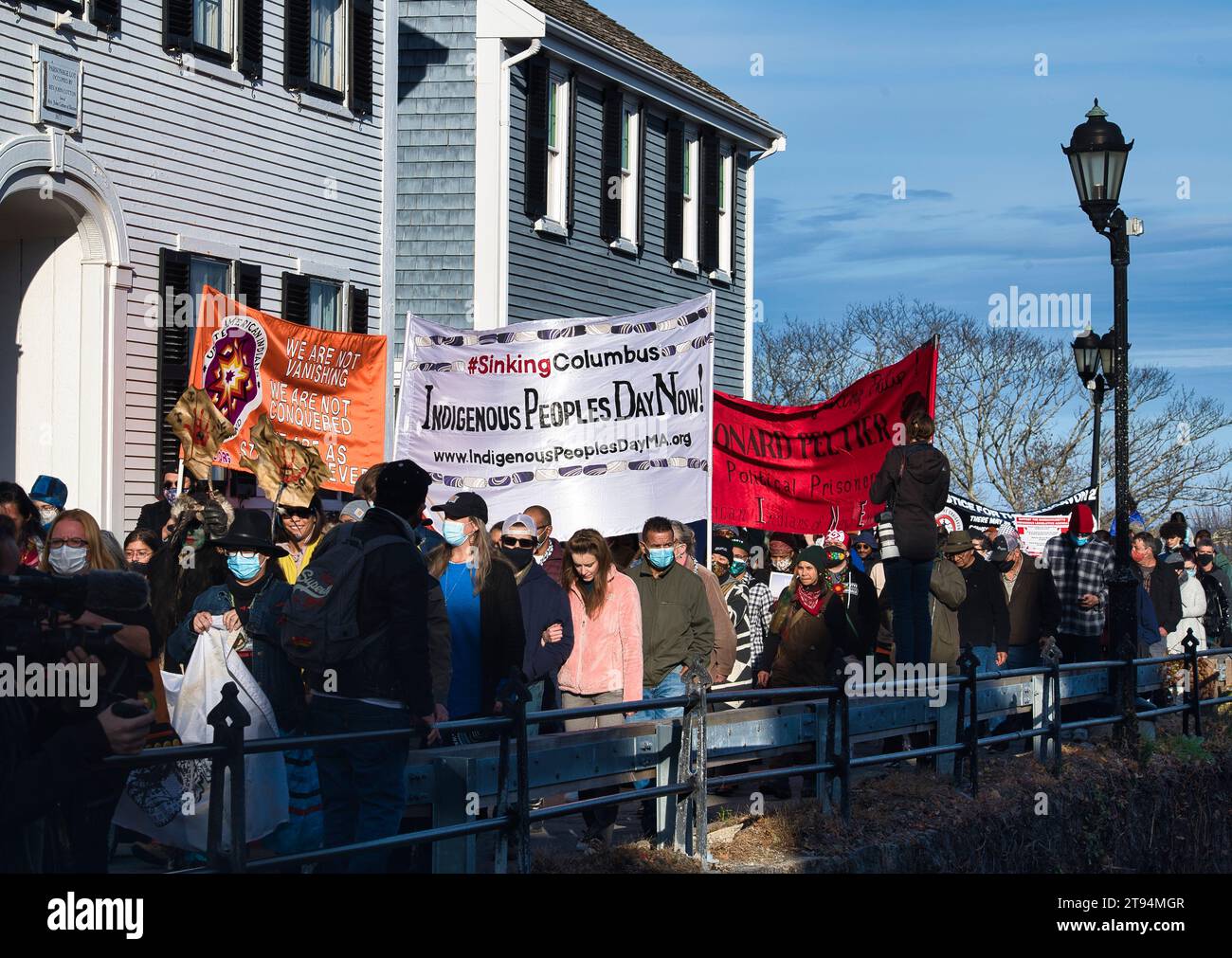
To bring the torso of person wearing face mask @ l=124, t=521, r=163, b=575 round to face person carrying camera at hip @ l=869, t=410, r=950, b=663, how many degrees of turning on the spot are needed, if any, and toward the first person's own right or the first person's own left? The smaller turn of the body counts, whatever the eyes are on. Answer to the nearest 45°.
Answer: approximately 135° to the first person's own left

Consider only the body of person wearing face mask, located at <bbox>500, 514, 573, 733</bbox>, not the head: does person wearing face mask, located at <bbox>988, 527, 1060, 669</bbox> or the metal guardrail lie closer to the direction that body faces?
the metal guardrail

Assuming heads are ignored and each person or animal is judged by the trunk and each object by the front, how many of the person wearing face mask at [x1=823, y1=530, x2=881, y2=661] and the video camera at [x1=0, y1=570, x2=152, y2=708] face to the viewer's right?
1

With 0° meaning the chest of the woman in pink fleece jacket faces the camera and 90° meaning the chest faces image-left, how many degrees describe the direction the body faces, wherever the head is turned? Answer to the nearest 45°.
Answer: approximately 45°
